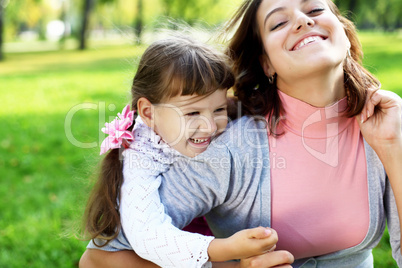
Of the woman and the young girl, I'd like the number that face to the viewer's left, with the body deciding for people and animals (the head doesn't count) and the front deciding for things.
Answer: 0

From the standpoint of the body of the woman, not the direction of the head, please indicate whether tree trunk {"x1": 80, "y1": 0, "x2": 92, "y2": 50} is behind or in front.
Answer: behind

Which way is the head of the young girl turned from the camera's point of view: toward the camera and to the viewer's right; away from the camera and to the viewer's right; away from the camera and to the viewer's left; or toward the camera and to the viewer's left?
toward the camera and to the viewer's right

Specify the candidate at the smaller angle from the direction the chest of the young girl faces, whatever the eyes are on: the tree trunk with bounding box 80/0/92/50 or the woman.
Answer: the woman

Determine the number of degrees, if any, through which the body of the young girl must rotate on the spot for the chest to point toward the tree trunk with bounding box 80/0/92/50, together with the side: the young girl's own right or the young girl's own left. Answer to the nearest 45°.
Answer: approximately 135° to the young girl's own left

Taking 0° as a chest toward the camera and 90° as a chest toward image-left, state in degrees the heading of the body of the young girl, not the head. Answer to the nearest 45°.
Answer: approximately 315°

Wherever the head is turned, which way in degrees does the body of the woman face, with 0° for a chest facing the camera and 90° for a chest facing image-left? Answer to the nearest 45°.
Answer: approximately 0°

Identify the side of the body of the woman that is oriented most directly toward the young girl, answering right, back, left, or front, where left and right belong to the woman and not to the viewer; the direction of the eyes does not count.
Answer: right

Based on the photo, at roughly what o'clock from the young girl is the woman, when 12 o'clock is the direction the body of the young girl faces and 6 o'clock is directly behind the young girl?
The woman is roughly at 11 o'clock from the young girl.
